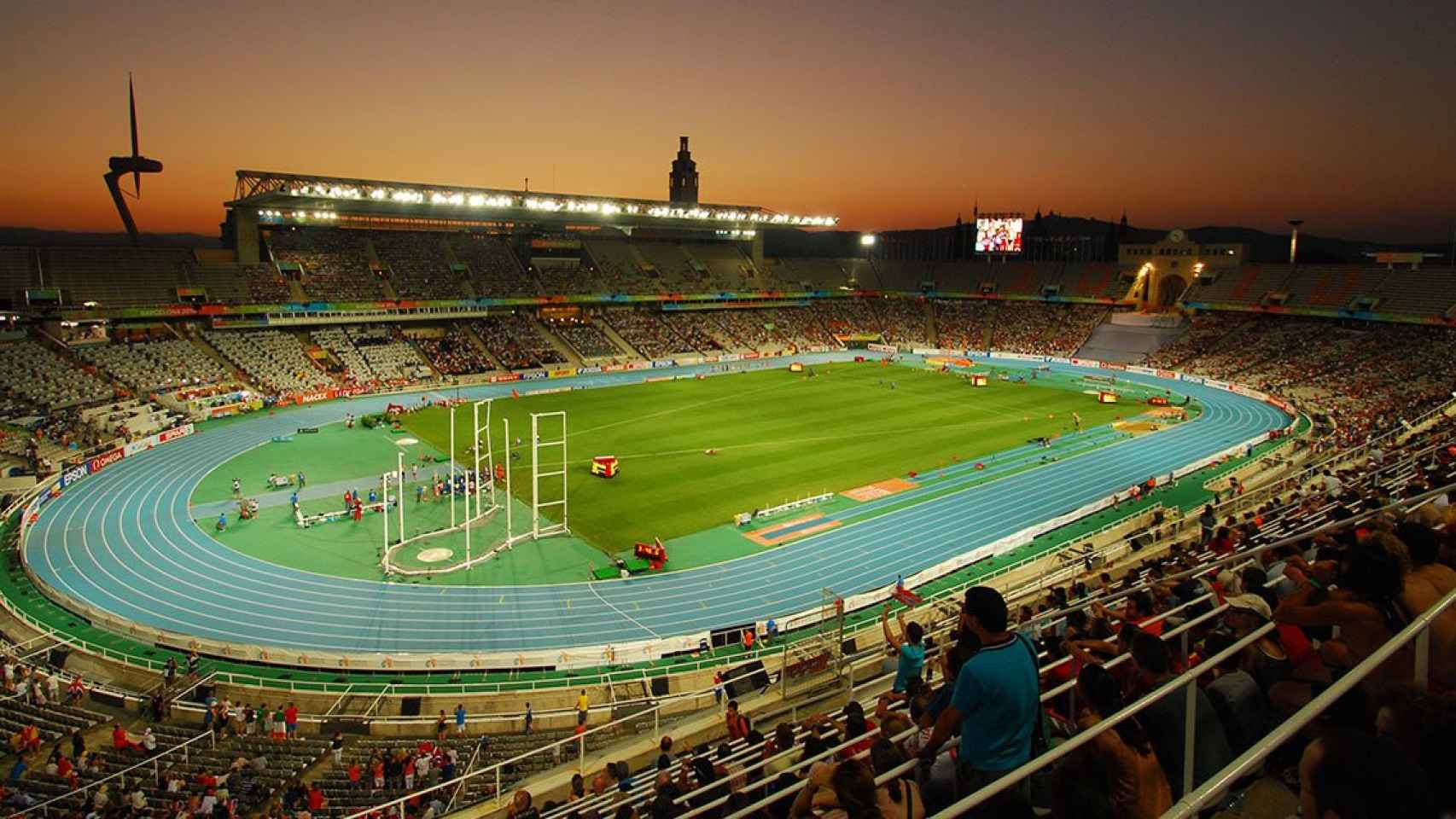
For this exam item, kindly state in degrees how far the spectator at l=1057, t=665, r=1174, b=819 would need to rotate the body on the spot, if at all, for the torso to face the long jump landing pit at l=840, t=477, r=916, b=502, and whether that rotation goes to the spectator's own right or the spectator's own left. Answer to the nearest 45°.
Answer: approximately 45° to the spectator's own right

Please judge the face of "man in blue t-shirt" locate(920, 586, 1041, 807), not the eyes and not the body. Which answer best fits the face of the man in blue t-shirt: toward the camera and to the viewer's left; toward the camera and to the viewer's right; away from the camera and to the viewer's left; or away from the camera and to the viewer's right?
away from the camera and to the viewer's left

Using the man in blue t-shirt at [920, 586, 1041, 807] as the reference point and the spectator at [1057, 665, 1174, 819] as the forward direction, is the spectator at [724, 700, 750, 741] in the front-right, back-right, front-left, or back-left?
back-left

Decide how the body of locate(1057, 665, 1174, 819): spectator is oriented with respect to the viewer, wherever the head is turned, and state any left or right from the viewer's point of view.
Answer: facing away from the viewer and to the left of the viewer

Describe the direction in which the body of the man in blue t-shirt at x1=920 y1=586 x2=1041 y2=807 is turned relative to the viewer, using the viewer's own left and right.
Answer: facing away from the viewer and to the left of the viewer

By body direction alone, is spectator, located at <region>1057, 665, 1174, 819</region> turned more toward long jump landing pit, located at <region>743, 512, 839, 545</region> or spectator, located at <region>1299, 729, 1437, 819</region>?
the long jump landing pit

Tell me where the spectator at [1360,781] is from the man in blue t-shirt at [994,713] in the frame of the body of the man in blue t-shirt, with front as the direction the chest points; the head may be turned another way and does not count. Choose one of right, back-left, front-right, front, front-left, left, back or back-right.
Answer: back
